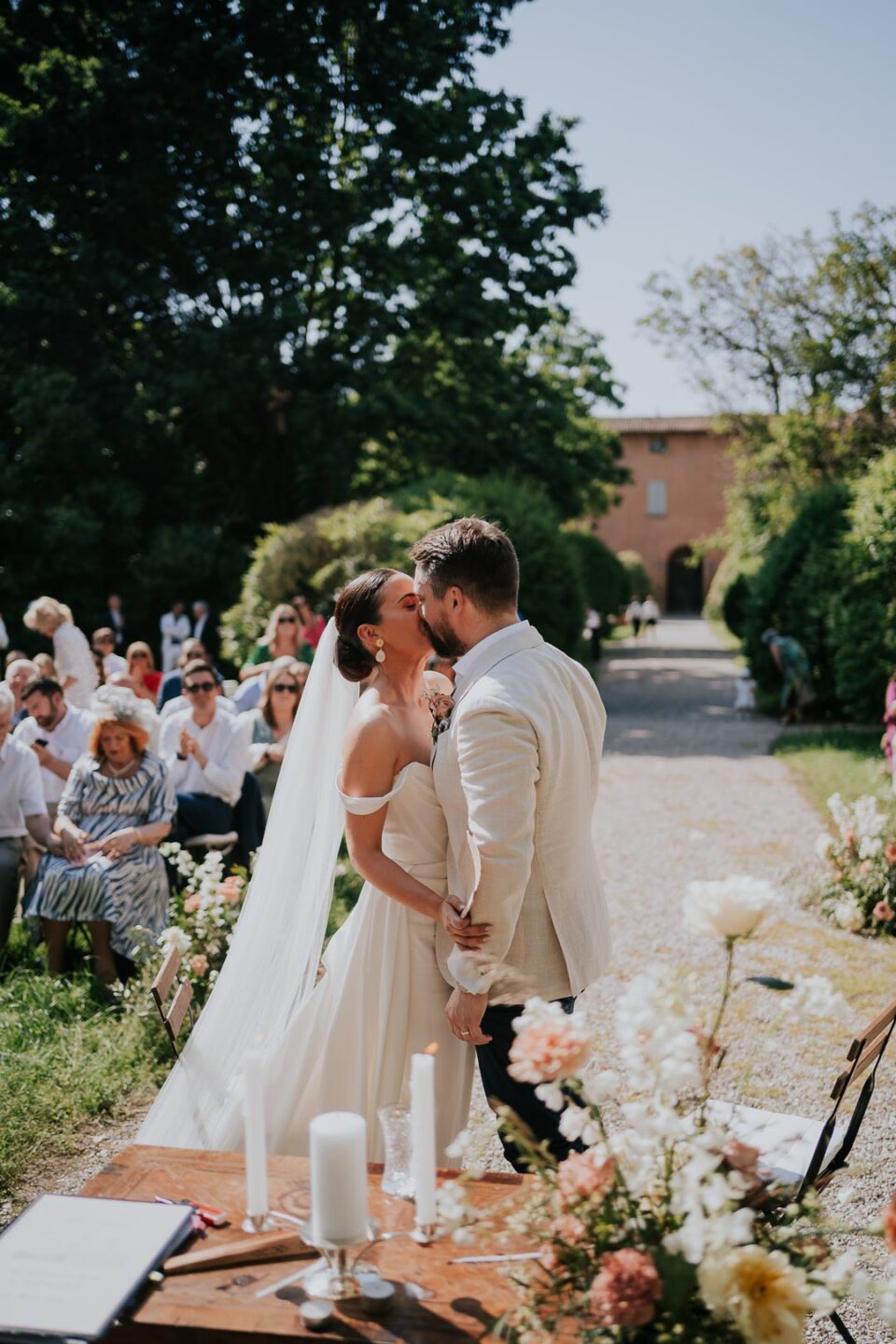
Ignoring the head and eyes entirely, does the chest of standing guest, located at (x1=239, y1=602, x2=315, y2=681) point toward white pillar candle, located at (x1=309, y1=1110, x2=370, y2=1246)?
yes

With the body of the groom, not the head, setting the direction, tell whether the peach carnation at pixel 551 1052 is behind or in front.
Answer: behind

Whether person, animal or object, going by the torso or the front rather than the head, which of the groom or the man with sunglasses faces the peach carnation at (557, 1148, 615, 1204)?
the man with sunglasses

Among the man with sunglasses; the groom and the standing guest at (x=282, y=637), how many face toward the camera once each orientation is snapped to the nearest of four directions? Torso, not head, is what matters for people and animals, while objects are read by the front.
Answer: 2

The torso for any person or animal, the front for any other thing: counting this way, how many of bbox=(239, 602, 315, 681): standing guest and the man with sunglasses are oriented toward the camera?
2

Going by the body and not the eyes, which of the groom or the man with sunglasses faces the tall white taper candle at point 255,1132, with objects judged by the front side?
the man with sunglasses

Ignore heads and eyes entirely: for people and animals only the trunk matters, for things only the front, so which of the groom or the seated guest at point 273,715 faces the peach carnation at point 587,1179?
the seated guest

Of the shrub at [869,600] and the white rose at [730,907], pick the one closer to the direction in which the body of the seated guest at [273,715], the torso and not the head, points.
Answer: the white rose

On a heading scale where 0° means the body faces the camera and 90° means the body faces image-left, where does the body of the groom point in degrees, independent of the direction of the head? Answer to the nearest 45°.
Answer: approximately 135°

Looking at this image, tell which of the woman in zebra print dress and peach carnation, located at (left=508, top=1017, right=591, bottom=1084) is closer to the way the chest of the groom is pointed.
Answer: the woman in zebra print dress

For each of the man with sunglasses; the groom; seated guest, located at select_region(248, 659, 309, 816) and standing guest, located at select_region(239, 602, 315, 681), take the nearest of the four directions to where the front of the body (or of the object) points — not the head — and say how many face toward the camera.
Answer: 3

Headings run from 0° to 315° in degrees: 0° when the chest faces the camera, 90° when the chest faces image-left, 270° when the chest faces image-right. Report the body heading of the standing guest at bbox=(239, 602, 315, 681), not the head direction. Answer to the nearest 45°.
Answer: approximately 0°

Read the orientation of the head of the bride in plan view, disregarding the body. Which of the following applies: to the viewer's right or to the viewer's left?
to the viewer's right
